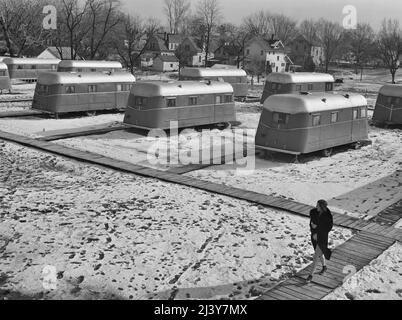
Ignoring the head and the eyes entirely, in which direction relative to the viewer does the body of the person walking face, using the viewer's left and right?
facing the viewer and to the left of the viewer

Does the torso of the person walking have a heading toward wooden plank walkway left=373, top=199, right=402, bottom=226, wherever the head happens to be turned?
no

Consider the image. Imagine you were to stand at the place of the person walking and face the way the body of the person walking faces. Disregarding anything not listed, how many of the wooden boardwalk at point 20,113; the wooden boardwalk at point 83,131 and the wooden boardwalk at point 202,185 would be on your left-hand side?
0

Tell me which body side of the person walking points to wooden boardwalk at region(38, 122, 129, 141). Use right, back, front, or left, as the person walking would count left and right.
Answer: right

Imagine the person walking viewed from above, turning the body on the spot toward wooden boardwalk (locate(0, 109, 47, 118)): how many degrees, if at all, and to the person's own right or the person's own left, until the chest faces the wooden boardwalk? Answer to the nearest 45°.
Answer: approximately 90° to the person's own right
